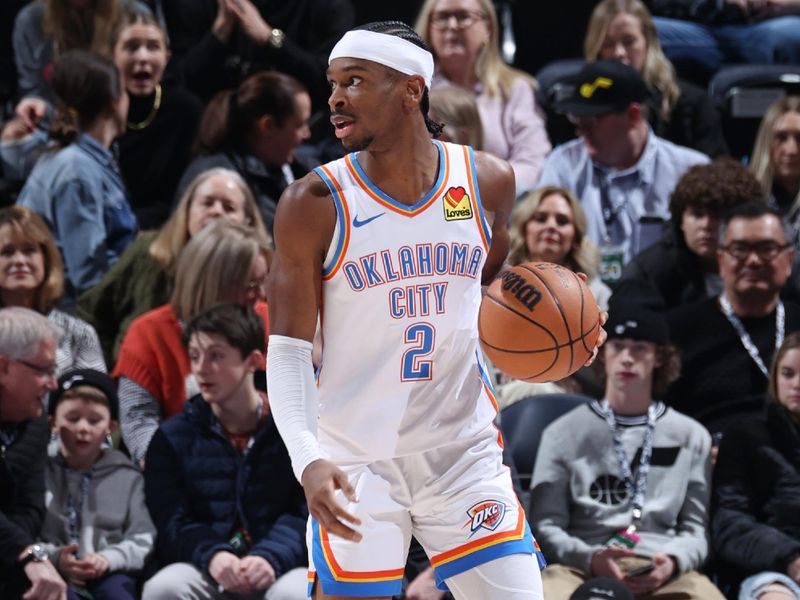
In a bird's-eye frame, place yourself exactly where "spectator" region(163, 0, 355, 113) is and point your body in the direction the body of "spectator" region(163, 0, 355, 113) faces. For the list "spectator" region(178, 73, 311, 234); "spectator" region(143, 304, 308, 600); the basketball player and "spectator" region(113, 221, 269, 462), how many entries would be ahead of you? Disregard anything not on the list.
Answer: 4

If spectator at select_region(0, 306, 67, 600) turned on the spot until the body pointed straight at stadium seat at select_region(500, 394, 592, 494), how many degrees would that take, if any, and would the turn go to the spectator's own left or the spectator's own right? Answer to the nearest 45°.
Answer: approximately 45° to the spectator's own left

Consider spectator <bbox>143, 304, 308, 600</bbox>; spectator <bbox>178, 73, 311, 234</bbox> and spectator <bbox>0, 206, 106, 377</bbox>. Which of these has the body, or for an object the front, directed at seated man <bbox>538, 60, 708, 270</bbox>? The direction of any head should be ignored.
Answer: spectator <bbox>178, 73, 311, 234</bbox>

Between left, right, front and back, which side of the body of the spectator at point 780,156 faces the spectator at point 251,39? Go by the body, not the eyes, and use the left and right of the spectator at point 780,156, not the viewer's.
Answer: right

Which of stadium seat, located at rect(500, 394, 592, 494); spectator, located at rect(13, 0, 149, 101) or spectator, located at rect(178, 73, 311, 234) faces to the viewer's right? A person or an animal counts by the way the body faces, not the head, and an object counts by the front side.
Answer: spectator, located at rect(178, 73, 311, 234)

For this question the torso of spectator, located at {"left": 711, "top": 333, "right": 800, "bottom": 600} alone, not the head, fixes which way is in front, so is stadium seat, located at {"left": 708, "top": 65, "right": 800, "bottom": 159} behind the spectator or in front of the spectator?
behind
